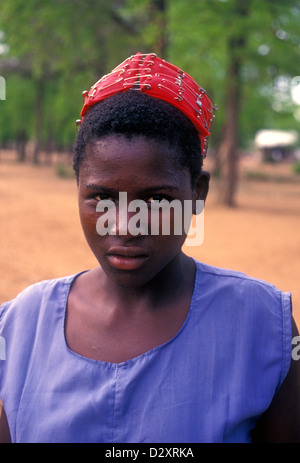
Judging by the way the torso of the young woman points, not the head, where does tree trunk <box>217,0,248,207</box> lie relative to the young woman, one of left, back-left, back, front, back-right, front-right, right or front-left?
back

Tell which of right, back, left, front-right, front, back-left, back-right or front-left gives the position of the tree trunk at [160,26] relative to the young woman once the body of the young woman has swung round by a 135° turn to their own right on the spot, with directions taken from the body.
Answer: front-right

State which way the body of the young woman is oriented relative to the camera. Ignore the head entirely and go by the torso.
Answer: toward the camera
